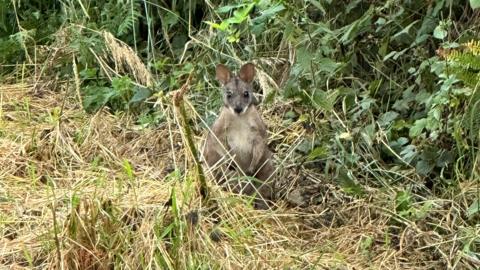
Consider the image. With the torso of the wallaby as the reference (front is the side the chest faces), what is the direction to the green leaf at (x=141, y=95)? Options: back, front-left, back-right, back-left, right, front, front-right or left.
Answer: back-right

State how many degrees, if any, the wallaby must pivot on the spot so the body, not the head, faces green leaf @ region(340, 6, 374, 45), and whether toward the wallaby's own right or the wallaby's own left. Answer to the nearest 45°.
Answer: approximately 135° to the wallaby's own left

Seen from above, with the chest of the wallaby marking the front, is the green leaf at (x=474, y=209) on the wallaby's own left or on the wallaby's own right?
on the wallaby's own left

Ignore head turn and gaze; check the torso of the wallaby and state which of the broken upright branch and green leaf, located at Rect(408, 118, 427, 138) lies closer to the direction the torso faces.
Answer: the broken upright branch

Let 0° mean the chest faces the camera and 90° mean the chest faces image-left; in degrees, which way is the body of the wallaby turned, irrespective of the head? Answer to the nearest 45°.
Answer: approximately 0°

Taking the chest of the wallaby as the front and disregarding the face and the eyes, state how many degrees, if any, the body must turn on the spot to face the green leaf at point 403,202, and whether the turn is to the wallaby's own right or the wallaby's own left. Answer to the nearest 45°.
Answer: approximately 45° to the wallaby's own left
